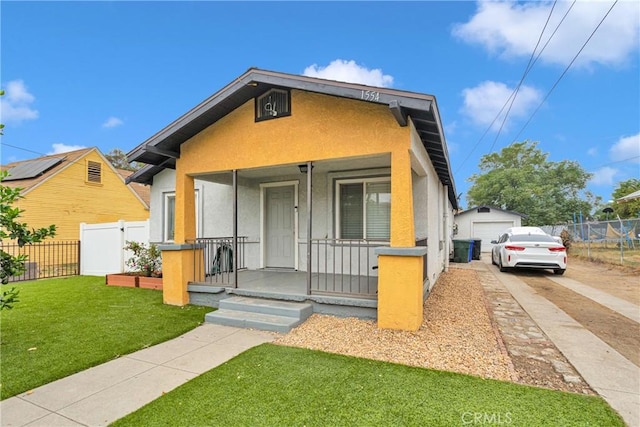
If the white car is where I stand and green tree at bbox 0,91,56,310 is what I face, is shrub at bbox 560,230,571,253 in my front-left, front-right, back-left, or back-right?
back-right

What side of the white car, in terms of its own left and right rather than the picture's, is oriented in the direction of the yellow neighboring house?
left

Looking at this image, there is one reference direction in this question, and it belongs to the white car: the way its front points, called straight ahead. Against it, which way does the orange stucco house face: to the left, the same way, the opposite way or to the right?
the opposite way

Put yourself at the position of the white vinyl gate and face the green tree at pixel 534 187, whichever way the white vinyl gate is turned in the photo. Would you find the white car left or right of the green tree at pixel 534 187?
right

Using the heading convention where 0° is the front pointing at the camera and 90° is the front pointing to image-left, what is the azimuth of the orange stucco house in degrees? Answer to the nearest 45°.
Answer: approximately 45°

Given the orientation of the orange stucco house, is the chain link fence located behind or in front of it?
behind

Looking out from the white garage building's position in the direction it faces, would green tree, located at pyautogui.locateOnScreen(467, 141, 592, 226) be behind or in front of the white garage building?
behind

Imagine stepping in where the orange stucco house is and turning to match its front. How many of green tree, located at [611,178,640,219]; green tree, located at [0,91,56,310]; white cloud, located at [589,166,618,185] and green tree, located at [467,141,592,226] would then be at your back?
3

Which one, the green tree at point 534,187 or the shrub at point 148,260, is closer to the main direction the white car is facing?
the green tree
